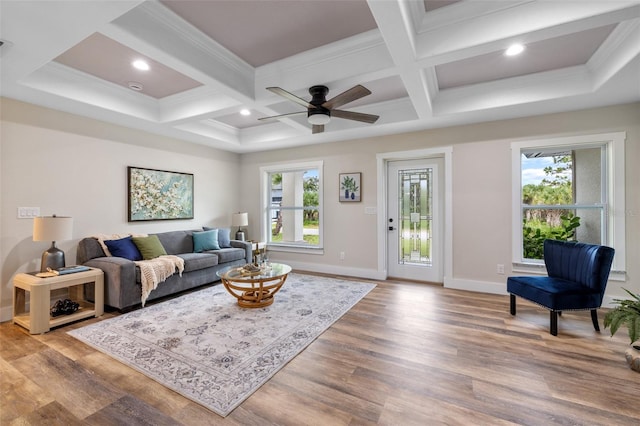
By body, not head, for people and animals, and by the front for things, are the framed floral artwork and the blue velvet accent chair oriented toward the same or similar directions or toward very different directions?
very different directions

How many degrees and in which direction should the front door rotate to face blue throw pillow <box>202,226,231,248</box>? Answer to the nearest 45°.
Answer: approximately 90° to its right

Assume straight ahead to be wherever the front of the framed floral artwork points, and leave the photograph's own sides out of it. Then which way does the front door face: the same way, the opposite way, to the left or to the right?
to the right

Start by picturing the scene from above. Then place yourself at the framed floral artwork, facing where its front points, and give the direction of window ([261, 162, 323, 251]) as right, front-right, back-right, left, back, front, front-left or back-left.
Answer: front-left

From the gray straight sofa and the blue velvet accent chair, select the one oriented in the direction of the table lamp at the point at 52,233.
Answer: the blue velvet accent chair

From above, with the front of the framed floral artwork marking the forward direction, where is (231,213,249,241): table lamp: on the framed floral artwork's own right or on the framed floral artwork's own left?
on the framed floral artwork's own left

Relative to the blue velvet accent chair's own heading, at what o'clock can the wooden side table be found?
The wooden side table is roughly at 12 o'clock from the blue velvet accent chair.

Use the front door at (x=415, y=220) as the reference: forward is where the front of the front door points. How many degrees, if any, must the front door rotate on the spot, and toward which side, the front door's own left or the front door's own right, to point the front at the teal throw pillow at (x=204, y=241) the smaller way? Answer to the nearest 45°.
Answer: approximately 90° to the front door's own right

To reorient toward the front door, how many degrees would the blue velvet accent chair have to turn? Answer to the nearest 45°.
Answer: approximately 90° to its right

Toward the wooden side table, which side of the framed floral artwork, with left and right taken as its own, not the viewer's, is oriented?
right

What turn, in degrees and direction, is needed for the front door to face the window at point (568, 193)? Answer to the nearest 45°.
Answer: approximately 90° to its left

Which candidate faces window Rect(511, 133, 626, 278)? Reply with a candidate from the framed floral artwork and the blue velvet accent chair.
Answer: the framed floral artwork

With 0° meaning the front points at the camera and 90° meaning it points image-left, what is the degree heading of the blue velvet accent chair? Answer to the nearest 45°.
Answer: approximately 45°

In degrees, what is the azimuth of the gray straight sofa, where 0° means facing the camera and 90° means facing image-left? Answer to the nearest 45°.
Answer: approximately 315°

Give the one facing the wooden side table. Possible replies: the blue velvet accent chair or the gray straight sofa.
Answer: the blue velvet accent chair

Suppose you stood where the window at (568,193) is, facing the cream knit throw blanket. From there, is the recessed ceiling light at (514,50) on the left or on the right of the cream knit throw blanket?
left

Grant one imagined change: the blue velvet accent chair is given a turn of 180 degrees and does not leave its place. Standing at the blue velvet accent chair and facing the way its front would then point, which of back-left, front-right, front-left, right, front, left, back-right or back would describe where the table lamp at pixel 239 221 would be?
back-left
